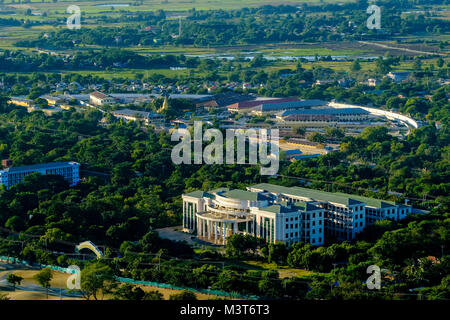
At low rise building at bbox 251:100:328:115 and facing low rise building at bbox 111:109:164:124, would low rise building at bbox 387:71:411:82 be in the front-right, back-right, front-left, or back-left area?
back-right

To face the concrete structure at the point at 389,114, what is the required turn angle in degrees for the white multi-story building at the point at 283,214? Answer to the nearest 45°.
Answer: approximately 135° to its right

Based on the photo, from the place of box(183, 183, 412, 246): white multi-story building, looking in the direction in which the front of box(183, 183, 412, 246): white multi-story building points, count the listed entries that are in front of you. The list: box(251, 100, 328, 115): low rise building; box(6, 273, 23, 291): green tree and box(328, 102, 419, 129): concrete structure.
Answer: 1

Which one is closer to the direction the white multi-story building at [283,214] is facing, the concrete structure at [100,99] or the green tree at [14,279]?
the green tree

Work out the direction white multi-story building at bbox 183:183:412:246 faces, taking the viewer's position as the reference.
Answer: facing the viewer and to the left of the viewer

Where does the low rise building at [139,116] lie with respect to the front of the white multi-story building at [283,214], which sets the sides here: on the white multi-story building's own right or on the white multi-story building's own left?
on the white multi-story building's own right

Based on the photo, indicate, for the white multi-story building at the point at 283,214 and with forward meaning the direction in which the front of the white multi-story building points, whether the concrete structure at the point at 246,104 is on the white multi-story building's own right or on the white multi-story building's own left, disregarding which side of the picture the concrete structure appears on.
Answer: on the white multi-story building's own right

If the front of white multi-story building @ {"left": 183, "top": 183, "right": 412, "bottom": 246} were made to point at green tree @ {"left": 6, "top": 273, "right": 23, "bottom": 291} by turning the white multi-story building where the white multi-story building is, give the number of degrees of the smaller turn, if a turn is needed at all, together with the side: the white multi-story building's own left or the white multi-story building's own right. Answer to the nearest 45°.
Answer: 0° — it already faces it

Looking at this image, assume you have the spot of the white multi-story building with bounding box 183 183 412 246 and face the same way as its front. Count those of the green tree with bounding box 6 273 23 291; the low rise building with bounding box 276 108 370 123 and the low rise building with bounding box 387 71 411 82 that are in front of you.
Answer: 1

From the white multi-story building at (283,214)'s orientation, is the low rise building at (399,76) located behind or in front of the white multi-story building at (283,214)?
behind

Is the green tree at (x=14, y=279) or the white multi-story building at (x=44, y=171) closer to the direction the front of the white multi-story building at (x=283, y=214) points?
the green tree
